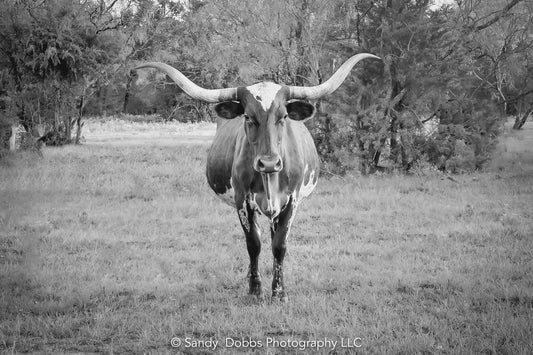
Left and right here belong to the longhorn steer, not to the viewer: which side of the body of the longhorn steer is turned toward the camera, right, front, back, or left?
front

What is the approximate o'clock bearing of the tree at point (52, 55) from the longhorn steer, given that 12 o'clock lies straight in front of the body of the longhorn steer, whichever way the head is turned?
The tree is roughly at 5 o'clock from the longhorn steer.
